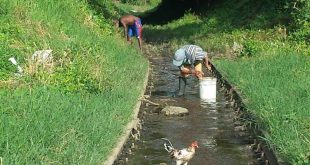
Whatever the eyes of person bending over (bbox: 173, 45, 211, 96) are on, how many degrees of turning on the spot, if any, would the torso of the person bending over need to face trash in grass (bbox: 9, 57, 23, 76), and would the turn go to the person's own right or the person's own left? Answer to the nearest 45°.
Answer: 0° — they already face it

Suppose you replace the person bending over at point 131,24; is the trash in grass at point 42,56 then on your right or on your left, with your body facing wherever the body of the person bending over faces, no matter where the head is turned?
on your left

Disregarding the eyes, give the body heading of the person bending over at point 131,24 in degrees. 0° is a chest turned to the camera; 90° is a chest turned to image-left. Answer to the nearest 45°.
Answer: approximately 90°

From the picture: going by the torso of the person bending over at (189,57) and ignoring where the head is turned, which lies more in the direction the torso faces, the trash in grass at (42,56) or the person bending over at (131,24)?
the trash in grass

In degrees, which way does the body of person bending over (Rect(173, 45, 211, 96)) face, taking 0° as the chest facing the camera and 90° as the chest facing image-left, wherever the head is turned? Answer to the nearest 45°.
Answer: approximately 45°

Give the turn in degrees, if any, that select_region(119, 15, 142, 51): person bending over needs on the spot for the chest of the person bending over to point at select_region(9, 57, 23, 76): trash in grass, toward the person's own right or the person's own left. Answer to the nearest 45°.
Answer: approximately 90° to the person's own left
